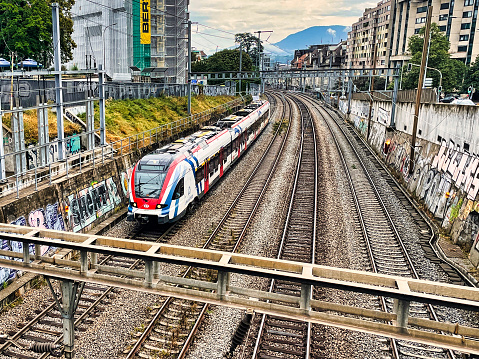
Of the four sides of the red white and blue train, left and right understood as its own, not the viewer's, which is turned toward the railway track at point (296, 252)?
left

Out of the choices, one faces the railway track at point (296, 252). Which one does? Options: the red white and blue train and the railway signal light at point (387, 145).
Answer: the railway signal light

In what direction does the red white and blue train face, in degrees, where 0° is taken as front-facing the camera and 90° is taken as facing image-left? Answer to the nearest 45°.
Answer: approximately 45°

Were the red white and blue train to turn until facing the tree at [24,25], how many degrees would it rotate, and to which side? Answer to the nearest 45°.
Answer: approximately 90° to its right

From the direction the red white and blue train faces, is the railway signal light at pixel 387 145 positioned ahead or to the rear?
to the rear

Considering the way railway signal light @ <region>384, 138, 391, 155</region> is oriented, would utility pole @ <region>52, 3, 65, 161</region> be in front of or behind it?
in front

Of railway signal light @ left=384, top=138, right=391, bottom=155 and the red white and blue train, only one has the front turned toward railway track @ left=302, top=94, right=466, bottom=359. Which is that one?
the railway signal light

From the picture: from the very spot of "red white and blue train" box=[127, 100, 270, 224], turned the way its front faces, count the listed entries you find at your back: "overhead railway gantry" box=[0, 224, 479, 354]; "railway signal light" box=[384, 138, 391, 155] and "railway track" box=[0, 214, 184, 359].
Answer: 1

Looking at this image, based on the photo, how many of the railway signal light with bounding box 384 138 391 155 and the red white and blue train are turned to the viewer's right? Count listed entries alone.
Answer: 0

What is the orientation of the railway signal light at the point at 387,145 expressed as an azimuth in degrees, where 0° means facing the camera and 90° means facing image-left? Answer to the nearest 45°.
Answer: approximately 0°

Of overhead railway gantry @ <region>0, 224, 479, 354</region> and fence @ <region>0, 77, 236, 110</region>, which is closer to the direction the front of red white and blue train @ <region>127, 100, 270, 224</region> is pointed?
the overhead railway gantry
